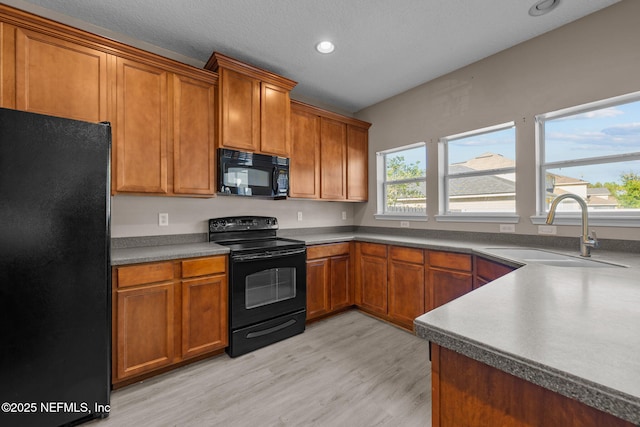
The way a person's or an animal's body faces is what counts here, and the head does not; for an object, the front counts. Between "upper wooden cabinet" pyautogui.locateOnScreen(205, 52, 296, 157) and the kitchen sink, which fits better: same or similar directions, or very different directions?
very different directions

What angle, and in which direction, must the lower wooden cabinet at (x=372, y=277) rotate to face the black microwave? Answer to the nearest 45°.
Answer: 0° — it already faces it

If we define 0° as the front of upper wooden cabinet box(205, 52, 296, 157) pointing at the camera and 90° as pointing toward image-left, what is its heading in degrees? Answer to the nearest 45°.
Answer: approximately 315°

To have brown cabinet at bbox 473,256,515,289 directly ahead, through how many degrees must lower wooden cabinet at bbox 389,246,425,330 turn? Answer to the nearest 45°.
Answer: approximately 90° to its left

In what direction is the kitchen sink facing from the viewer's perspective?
to the viewer's left

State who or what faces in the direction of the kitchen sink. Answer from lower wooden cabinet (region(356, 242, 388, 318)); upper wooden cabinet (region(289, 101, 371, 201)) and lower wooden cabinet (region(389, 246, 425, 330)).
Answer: the upper wooden cabinet
